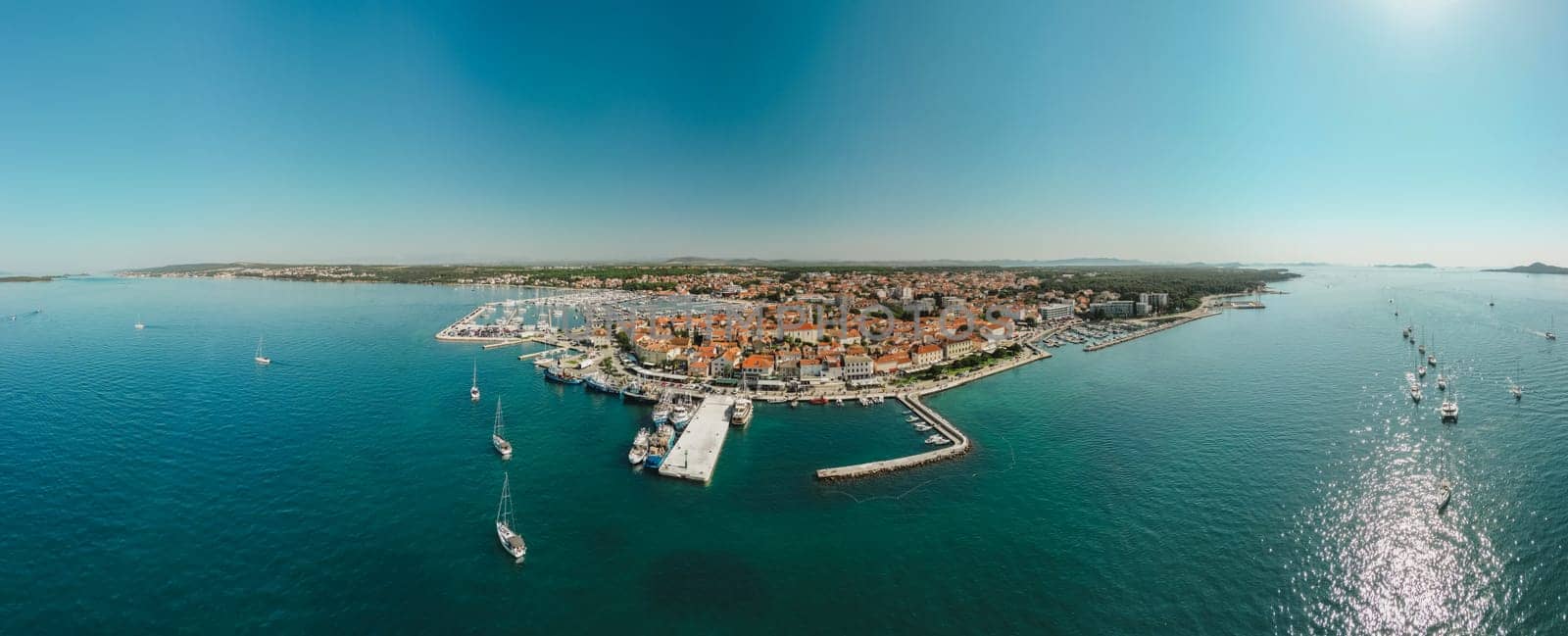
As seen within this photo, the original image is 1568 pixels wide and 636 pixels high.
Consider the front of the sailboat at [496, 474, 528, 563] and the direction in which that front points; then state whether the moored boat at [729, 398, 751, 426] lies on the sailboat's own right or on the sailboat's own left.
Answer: on the sailboat's own right

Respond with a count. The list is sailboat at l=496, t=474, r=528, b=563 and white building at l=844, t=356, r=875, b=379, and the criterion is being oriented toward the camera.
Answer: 1

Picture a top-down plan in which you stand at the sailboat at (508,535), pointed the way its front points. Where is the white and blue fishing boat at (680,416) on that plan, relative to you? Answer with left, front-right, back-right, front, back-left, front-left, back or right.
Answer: right

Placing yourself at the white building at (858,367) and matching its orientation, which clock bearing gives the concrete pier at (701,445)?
The concrete pier is roughly at 1 o'clock from the white building.

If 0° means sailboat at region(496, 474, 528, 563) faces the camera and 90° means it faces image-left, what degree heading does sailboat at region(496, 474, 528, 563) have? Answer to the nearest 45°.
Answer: approximately 135°

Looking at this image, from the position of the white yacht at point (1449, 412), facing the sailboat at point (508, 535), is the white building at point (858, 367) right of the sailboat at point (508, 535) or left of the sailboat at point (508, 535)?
right

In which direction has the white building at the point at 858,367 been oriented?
toward the camera

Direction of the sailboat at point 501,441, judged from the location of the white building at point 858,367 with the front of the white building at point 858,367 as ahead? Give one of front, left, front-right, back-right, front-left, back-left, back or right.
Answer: front-right

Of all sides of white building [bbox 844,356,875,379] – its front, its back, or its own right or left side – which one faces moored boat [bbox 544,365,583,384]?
right

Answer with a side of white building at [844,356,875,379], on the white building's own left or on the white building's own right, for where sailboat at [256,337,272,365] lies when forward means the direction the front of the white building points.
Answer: on the white building's own right
